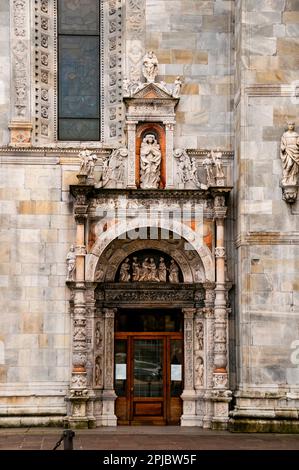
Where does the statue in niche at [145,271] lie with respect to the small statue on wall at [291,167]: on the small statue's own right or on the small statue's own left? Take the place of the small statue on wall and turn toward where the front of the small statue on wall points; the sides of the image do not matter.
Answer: on the small statue's own right

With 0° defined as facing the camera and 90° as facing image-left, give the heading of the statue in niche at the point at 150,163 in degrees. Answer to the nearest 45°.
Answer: approximately 0°

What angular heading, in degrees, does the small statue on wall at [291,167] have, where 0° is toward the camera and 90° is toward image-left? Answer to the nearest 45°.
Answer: approximately 0°

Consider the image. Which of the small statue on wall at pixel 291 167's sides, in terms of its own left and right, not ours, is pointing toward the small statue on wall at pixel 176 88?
right

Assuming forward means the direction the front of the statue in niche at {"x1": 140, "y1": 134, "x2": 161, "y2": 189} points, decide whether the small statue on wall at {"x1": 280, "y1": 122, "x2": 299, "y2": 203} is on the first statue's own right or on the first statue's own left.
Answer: on the first statue's own left
